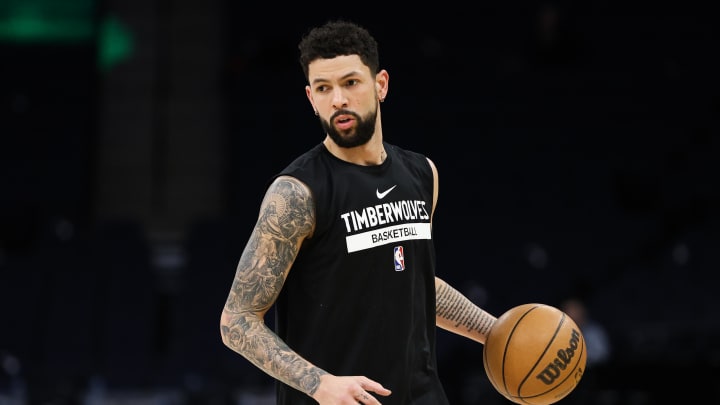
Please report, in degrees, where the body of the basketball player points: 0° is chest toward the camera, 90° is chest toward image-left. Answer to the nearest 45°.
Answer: approximately 315°
